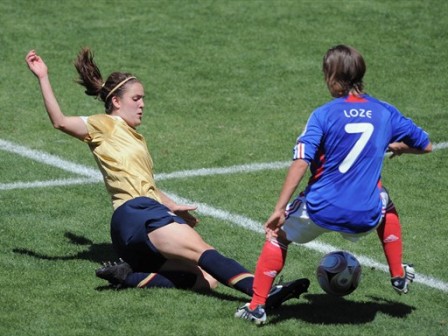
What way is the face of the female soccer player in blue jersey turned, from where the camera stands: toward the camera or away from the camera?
away from the camera

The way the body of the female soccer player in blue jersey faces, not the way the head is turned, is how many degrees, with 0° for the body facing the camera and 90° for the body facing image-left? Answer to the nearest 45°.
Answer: approximately 180°
